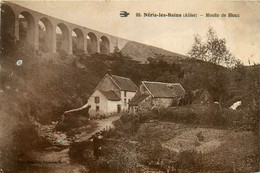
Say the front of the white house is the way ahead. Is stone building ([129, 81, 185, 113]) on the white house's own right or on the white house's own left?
on the white house's own left

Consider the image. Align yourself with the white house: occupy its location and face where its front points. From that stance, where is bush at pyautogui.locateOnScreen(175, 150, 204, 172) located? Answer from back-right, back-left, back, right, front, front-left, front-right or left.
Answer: front-left
